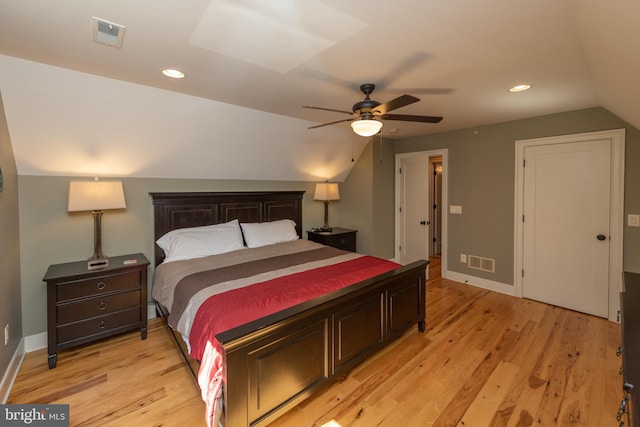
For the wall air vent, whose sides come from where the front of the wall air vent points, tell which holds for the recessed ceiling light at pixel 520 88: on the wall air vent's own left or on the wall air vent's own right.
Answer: on the wall air vent's own left

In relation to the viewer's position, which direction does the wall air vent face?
facing the viewer and to the left of the viewer

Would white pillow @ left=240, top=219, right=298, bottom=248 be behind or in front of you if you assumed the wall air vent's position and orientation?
in front

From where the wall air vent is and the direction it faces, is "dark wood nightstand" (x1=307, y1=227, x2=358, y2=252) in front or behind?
in front

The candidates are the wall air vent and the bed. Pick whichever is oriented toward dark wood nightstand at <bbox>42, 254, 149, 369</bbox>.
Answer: the wall air vent

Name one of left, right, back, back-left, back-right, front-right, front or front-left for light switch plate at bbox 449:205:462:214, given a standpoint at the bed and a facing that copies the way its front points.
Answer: left

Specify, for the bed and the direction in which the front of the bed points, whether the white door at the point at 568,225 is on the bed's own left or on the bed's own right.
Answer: on the bed's own left

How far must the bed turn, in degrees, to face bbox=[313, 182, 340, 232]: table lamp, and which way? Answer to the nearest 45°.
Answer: approximately 135° to its left

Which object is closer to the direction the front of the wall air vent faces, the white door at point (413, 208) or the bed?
the bed

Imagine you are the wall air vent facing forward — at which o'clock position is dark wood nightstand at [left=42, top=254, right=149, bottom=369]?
The dark wood nightstand is roughly at 12 o'clock from the wall air vent.

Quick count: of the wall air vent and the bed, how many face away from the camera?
0

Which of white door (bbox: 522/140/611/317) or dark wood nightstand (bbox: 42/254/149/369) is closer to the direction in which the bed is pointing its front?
the white door

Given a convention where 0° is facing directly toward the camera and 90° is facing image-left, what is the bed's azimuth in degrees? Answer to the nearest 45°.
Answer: approximately 315°
